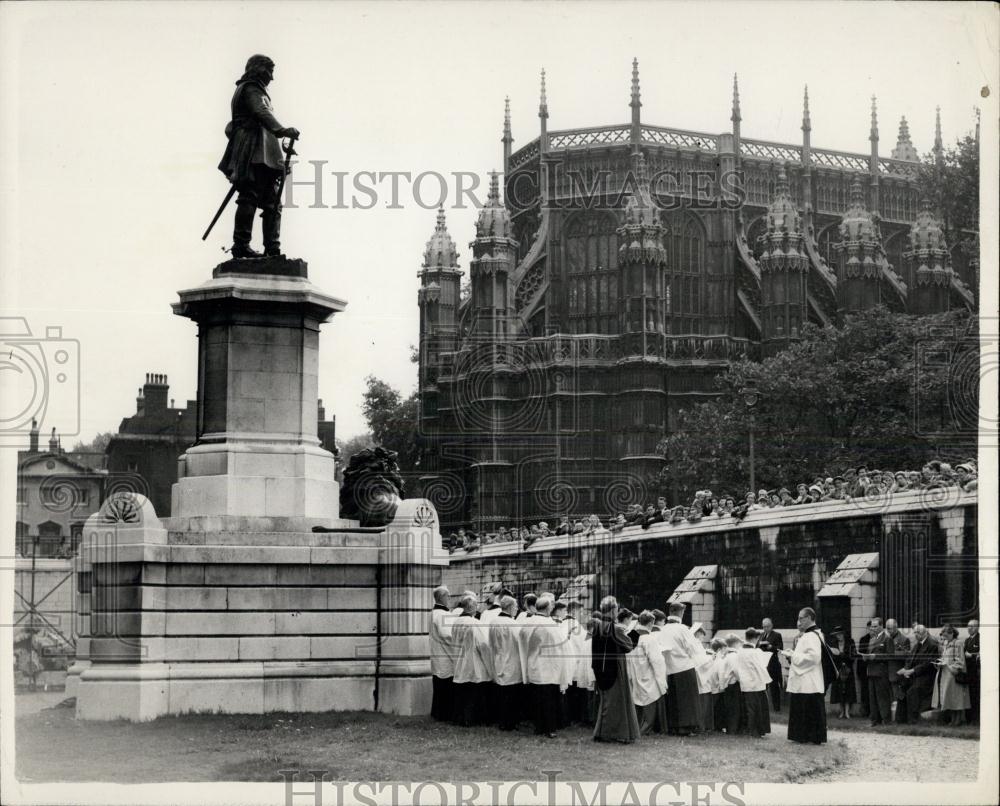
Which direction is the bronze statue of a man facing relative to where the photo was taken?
to the viewer's right

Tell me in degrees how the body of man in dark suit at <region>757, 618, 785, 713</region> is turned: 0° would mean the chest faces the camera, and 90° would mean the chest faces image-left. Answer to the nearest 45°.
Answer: approximately 45°

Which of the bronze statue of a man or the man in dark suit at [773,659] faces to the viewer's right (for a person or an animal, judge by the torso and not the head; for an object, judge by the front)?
the bronze statue of a man

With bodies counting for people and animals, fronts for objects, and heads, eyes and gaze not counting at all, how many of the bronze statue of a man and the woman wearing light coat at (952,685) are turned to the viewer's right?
1

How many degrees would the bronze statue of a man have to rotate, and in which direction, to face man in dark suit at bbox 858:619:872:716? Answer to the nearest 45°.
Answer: approximately 45° to its left

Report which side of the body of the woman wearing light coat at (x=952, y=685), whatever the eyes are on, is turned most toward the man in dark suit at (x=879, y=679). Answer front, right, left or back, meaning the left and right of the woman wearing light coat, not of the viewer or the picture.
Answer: front

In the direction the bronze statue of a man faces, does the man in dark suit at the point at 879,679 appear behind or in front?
in front

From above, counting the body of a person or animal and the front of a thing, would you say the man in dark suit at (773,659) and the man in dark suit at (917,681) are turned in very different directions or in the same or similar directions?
same or similar directions

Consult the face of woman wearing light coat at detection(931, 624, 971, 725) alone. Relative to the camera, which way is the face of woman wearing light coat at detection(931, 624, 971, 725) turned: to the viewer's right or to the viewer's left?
to the viewer's left

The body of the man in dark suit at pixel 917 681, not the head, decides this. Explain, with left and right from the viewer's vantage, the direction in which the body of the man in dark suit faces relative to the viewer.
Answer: facing the viewer and to the left of the viewer

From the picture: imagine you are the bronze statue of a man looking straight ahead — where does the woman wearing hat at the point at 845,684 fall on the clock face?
The woman wearing hat is roughly at 11 o'clock from the bronze statue of a man.

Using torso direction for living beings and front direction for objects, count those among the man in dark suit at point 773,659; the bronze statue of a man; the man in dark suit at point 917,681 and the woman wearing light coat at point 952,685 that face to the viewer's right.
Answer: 1

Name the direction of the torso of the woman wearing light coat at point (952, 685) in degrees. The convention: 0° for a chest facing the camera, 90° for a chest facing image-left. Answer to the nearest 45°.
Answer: approximately 45°
